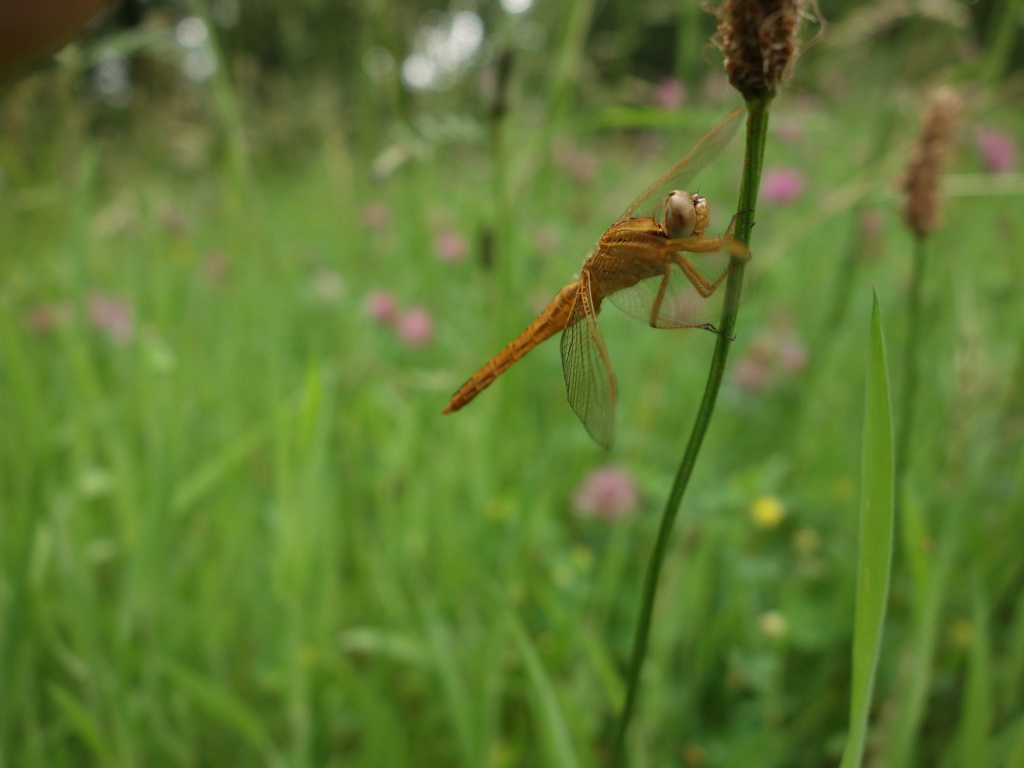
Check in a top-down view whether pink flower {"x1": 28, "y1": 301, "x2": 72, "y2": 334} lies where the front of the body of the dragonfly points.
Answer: no

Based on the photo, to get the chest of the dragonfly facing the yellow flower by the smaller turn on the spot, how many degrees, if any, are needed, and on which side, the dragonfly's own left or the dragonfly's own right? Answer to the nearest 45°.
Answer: approximately 90° to the dragonfly's own left

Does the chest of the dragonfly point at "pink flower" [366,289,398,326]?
no

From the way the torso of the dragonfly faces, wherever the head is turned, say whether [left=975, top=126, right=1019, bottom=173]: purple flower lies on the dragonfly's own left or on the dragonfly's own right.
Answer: on the dragonfly's own left

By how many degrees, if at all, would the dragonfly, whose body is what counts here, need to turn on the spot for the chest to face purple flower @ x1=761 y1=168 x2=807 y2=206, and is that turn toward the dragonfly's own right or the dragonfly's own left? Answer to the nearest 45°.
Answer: approximately 90° to the dragonfly's own left

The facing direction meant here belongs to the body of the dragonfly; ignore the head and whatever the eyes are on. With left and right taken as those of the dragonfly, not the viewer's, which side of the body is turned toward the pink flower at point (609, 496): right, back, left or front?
left

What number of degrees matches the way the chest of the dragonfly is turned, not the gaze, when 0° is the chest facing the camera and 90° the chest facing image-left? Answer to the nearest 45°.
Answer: approximately 270°
